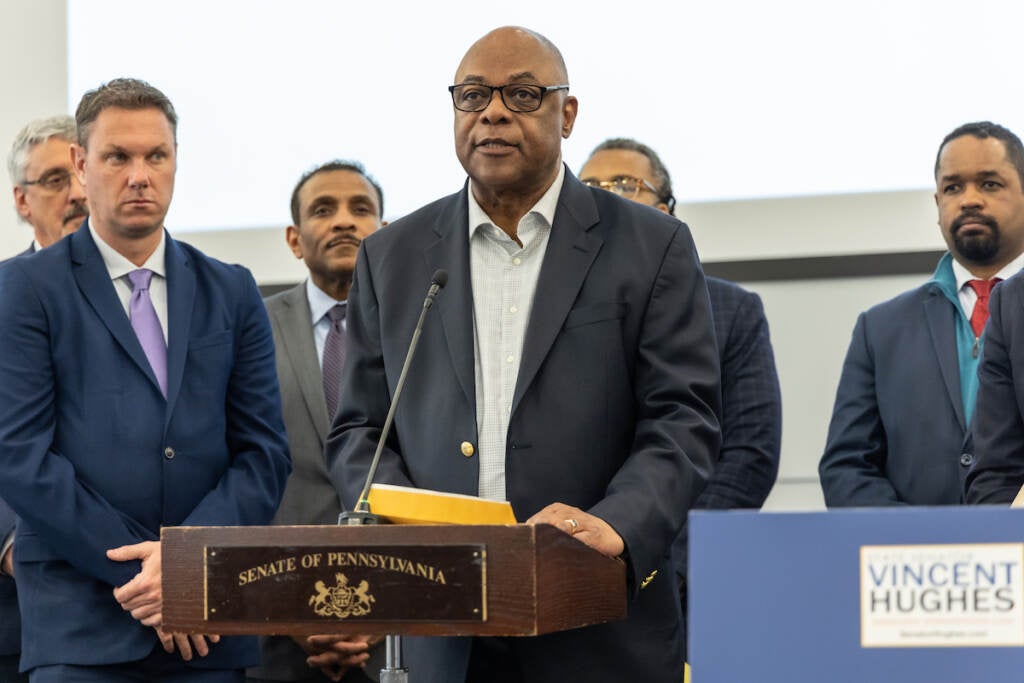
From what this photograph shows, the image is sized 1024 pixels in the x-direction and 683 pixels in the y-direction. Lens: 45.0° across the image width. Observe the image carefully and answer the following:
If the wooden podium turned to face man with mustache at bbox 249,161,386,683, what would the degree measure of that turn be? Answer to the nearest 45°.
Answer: approximately 180°

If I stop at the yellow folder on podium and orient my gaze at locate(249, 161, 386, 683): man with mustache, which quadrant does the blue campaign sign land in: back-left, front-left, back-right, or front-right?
back-right

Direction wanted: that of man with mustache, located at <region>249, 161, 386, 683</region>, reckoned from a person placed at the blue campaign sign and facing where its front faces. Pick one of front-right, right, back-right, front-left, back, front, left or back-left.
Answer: back-right

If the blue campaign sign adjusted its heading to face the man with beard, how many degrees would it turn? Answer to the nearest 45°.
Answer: approximately 180°

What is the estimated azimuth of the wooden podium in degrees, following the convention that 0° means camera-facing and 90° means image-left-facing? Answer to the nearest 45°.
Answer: approximately 0°

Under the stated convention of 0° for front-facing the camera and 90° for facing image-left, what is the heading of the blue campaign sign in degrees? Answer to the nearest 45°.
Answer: approximately 0°

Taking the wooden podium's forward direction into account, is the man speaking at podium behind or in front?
behind

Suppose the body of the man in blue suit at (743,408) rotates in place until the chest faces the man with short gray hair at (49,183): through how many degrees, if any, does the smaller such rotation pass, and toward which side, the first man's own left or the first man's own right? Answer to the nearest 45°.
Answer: approximately 45° to the first man's own right

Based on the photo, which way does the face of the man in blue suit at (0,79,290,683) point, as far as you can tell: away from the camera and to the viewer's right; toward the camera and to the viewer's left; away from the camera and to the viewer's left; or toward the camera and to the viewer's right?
toward the camera and to the viewer's right

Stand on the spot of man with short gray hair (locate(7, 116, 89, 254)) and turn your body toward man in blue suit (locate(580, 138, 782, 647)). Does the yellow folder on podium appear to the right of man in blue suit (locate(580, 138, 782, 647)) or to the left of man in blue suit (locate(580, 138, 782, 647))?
right
